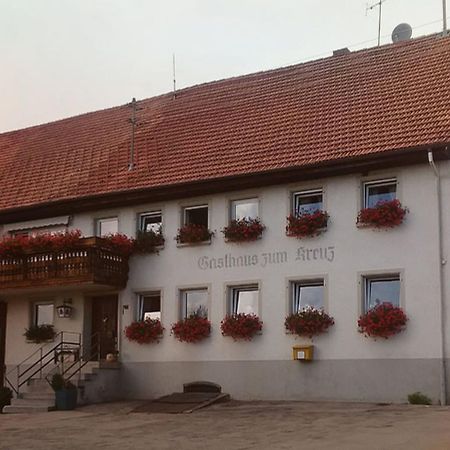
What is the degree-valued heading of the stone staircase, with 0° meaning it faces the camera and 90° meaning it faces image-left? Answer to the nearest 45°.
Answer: approximately 45°

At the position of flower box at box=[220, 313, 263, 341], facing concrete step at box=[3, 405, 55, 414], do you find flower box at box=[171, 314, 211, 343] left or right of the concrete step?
right

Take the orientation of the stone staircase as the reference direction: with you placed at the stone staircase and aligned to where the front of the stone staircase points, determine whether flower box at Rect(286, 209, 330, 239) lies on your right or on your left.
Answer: on your left
